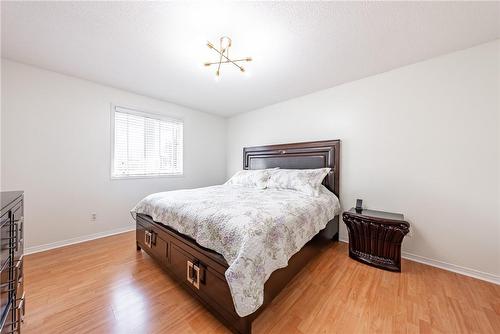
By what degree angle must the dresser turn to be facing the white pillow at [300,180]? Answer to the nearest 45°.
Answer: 0° — it already faces it

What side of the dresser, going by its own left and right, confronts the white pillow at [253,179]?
front

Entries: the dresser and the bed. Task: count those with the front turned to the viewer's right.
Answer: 1

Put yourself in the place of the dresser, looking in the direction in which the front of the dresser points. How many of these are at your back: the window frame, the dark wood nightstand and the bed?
0

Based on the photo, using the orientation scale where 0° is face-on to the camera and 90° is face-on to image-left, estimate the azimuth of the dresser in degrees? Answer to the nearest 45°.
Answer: approximately 270°

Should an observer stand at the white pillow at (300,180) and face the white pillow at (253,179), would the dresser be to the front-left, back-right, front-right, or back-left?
front-left

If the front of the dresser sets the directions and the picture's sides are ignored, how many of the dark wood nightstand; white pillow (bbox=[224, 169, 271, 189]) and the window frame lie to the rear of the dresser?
0

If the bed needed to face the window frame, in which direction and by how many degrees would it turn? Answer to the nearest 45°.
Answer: approximately 90° to its right

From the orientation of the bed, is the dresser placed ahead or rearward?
ahead

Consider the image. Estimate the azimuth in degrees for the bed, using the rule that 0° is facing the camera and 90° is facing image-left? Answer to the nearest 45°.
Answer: approximately 45°

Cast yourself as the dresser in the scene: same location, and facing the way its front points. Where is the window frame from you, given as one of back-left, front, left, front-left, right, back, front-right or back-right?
front-left

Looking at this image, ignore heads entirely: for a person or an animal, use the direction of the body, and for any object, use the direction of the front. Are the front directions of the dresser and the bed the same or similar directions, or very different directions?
very different directions

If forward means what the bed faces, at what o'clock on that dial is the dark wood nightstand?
The dark wood nightstand is roughly at 7 o'clock from the bed.
